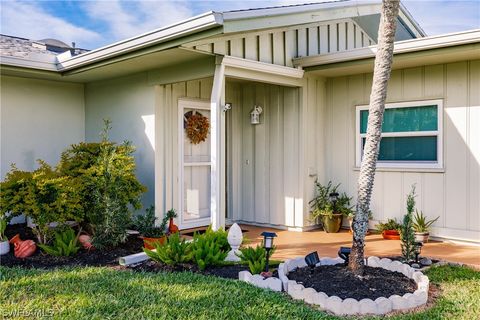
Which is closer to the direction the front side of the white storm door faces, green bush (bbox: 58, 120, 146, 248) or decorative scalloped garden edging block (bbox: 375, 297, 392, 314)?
the decorative scalloped garden edging block

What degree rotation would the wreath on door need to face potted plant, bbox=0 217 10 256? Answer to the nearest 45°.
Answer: approximately 90° to its right

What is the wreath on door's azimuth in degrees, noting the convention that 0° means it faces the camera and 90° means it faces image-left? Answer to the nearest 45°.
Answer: approximately 315°

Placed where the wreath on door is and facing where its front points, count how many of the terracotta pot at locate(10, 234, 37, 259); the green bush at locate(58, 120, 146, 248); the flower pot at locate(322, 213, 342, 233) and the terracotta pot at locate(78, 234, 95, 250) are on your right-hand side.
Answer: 3

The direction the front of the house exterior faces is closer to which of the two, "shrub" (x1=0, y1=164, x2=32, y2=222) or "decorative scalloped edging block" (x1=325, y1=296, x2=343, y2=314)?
the decorative scalloped edging block

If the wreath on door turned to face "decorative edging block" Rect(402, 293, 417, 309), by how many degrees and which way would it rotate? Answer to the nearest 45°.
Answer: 0° — it already faces it

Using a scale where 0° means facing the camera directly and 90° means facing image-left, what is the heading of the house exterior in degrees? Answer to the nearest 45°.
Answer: approximately 0°
